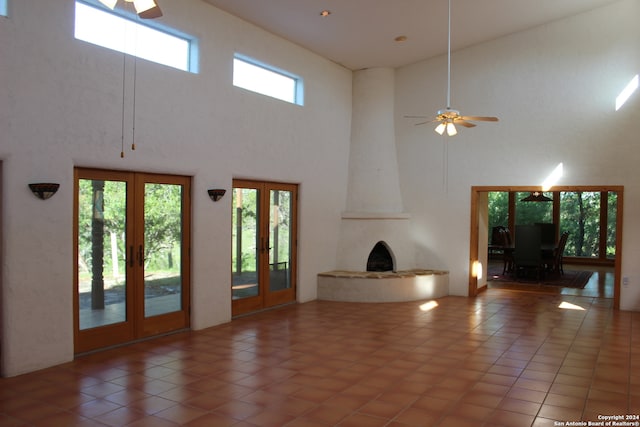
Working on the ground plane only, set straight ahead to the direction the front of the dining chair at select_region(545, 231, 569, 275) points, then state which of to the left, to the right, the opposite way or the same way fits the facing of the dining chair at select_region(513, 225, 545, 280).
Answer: to the right

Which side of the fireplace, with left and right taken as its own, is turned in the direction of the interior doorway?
left

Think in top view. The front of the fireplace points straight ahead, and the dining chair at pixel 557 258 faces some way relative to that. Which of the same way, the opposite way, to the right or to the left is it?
to the right

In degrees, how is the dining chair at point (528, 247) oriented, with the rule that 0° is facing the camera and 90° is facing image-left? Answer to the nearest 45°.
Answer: approximately 180°

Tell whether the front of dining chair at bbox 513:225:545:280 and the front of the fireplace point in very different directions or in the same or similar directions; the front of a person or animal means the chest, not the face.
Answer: very different directions

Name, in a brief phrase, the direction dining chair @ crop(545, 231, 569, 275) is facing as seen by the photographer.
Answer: facing to the left of the viewer

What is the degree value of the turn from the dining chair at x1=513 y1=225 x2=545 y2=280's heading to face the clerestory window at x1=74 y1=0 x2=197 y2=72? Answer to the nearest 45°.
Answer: approximately 135° to its left

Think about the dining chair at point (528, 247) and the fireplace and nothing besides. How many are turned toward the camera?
1

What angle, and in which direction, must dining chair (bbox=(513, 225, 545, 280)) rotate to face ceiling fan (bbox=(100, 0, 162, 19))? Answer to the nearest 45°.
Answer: approximately 180°

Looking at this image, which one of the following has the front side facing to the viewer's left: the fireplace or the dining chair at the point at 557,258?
the dining chair

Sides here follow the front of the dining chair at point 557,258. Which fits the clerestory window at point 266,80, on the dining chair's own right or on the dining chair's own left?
on the dining chair's own left

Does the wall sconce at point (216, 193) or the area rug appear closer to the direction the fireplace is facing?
the wall sconce
